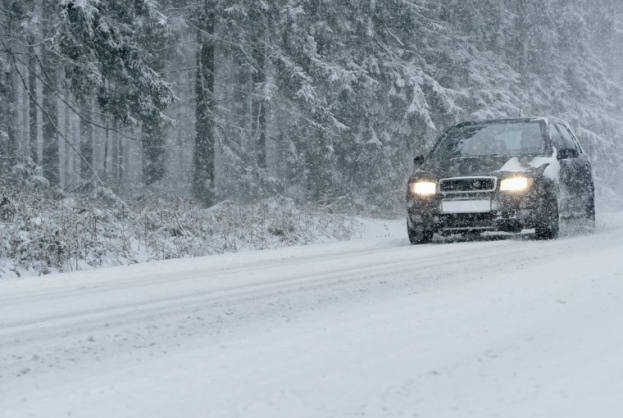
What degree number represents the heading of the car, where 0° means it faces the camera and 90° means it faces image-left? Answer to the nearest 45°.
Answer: approximately 45°
